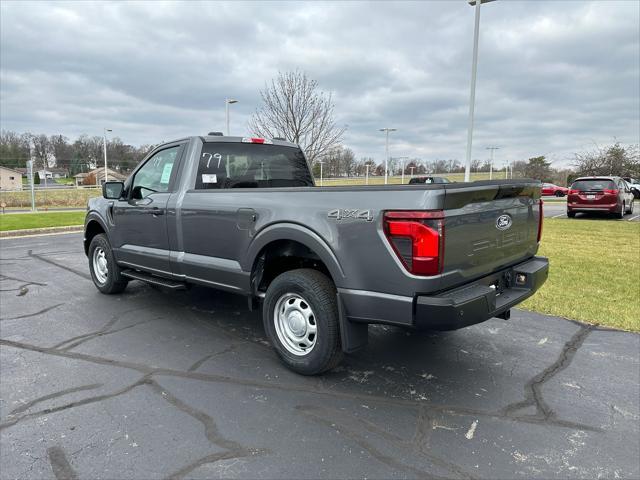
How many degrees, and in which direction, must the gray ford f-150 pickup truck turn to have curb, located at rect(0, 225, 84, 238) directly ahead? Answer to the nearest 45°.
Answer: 0° — it already faces it

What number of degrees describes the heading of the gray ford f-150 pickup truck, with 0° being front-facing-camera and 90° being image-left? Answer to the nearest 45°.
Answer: approximately 135°
